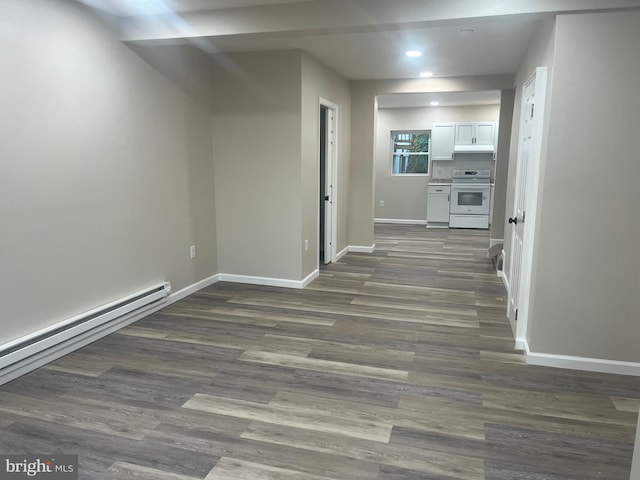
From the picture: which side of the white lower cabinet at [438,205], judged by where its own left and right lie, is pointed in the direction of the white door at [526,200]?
front

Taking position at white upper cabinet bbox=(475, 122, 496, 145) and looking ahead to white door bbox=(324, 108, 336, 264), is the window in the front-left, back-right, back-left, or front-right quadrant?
front-right

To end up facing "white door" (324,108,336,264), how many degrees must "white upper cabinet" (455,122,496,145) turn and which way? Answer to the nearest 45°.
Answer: approximately 45° to its right

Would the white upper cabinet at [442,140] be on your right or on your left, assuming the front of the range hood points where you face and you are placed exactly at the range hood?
on your right

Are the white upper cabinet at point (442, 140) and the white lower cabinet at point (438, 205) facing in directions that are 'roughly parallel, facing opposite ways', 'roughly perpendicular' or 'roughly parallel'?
roughly parallel

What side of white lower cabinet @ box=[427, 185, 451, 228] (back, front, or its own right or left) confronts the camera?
front

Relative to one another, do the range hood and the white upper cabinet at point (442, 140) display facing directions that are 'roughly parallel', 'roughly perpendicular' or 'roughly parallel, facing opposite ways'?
roughly parallel

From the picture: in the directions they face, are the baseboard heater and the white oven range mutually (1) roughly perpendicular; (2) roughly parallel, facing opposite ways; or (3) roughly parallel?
roughly perpendicular

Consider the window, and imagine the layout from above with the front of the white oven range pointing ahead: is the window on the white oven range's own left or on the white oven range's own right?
on the white oven range's own right

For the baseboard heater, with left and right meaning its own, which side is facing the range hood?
left

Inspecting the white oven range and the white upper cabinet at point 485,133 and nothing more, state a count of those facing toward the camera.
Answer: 2

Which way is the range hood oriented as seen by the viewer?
toward the camera

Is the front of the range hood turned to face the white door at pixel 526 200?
yes

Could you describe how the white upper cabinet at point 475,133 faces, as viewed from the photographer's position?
facing the viewer
